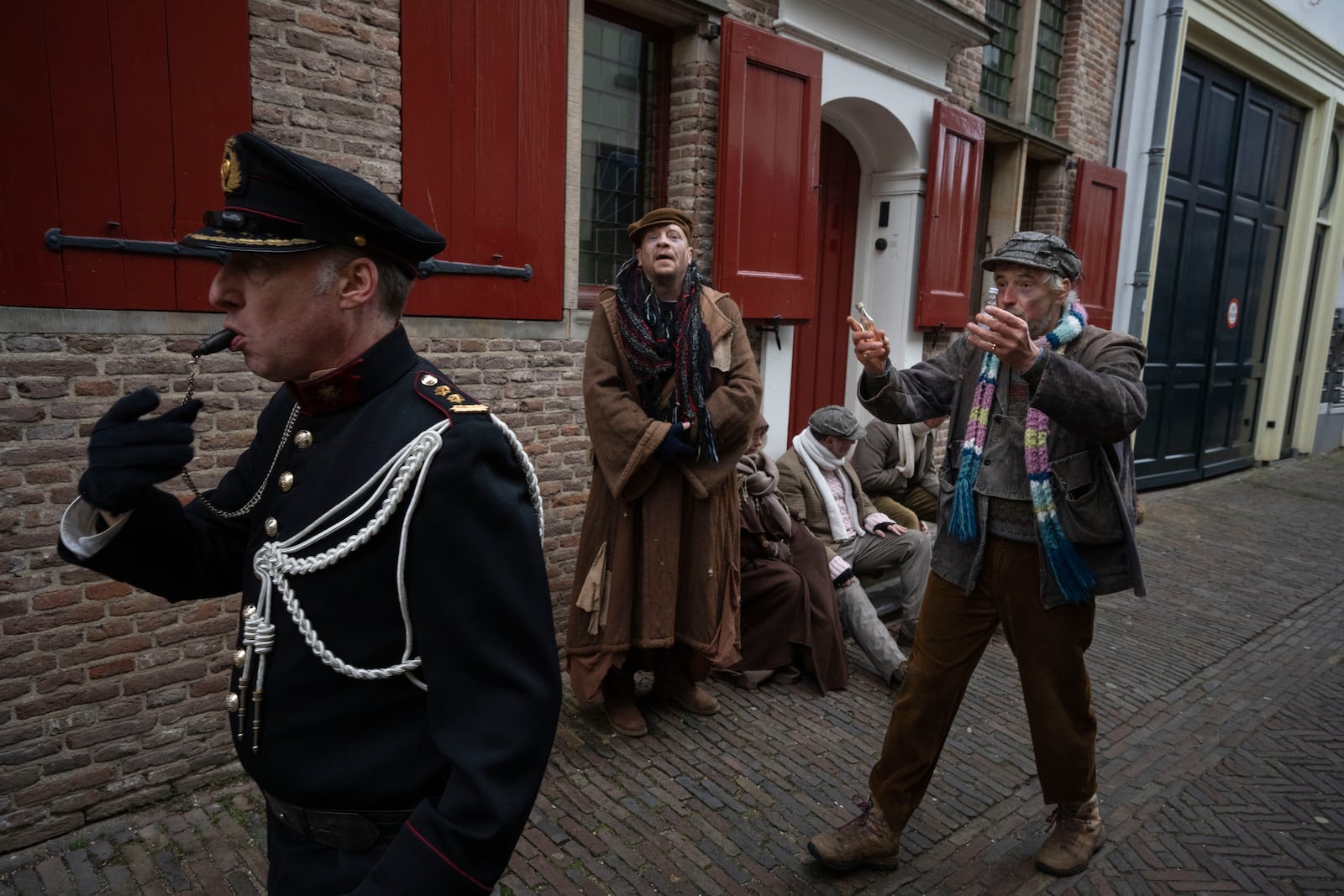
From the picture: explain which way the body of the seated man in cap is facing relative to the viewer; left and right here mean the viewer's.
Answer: facing the viewer and to the right of the viewer

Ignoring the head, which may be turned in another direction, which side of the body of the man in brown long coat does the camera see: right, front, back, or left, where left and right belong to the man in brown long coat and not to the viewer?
front

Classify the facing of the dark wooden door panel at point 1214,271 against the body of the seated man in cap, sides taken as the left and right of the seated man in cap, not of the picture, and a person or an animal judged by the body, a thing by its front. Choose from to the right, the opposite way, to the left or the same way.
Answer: the same way

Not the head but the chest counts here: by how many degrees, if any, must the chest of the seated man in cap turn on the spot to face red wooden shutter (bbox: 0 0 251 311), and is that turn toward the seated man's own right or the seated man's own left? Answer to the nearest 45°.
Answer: approximately 90° to the seated man's own right

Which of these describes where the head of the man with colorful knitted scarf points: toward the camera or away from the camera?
toward the camera

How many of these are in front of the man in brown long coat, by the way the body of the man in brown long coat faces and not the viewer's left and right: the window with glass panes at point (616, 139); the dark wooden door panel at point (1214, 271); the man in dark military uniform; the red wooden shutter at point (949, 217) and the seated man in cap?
1

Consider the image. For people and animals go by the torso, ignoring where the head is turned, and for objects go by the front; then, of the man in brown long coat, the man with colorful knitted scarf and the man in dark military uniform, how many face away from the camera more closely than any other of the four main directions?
0

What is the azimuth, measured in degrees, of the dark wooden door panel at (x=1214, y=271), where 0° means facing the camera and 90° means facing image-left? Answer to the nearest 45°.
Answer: approximately 315°

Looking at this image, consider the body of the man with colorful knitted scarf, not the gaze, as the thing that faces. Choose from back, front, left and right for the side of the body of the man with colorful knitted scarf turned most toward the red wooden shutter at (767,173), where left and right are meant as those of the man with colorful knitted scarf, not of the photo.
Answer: right

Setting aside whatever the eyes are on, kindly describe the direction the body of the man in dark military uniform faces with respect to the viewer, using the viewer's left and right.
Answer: facing the viewer and to the left of the viewer

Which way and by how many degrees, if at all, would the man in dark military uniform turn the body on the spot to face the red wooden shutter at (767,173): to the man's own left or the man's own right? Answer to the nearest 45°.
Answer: approximately 180°

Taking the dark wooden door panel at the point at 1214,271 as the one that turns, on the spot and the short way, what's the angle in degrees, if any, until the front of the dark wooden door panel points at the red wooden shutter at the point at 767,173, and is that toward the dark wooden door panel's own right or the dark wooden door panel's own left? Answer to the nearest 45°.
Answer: approximately 45° to the dark wooden door panel's own right

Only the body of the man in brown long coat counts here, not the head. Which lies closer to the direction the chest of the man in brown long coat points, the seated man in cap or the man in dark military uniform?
the man in dark military uniform

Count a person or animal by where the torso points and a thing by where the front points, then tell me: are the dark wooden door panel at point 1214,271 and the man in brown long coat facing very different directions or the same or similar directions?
same or similar directions

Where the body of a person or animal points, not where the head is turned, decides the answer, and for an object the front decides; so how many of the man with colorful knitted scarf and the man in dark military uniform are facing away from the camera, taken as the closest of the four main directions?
0

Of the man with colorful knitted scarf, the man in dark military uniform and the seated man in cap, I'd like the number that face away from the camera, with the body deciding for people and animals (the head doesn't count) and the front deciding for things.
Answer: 0

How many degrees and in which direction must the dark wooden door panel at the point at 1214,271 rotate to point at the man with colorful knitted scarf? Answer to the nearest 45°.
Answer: approximately 45° to its right

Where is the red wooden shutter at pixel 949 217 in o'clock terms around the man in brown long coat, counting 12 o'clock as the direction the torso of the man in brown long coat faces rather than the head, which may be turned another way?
The red wooden shutter is roughly at 7 o'clock from the man in brown long coat.
